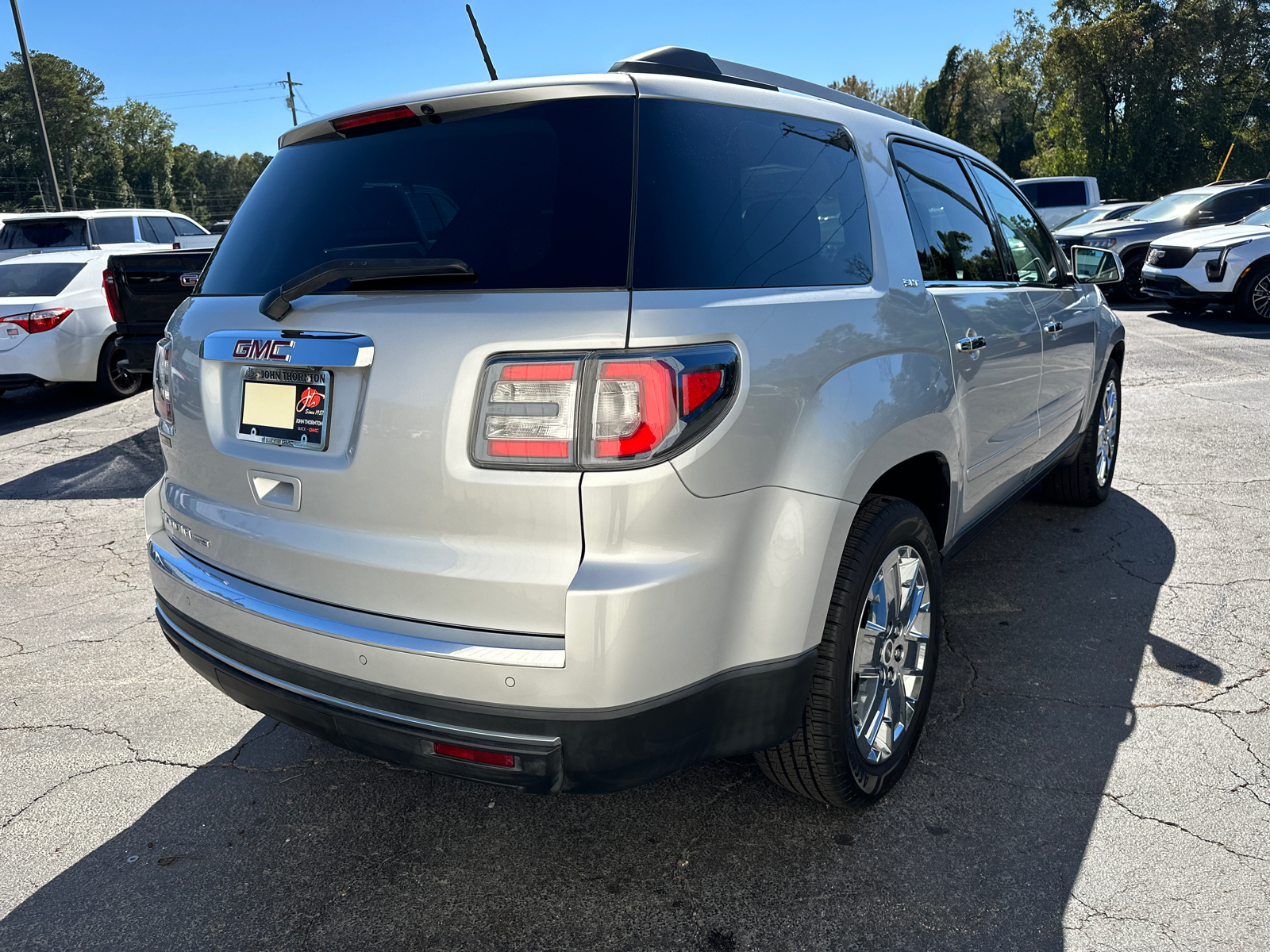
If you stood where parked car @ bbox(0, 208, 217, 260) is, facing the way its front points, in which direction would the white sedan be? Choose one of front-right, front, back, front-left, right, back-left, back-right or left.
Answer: back-right

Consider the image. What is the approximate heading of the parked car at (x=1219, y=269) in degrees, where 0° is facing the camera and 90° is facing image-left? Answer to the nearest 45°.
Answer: approximately 45°

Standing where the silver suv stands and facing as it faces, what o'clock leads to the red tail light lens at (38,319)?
The red tail light lens is roughly at 9 o'clock from the silver suv.

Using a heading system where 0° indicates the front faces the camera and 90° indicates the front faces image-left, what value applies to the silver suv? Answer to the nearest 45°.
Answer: approximately 225°

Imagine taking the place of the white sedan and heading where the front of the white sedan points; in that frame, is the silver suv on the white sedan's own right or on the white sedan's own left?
on the white sedan's own right

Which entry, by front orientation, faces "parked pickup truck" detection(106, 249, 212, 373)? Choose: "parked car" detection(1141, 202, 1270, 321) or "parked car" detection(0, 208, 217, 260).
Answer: "parked car" detection(1141, 202, 1270, 321)

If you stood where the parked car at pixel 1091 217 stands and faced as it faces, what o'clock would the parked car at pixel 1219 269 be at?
the parked car at pixel 1219 269 is roughly at 10 o'clock from the parked car at pixel 1091 217.

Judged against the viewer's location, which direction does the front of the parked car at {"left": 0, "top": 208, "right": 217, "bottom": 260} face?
facing away from the viewer and to the right of the viewer

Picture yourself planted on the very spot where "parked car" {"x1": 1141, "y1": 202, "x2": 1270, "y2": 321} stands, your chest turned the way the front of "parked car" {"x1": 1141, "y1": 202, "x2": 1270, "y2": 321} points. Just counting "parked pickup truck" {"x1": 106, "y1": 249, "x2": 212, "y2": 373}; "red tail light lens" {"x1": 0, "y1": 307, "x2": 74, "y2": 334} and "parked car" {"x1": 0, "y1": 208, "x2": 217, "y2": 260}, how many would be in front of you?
3
